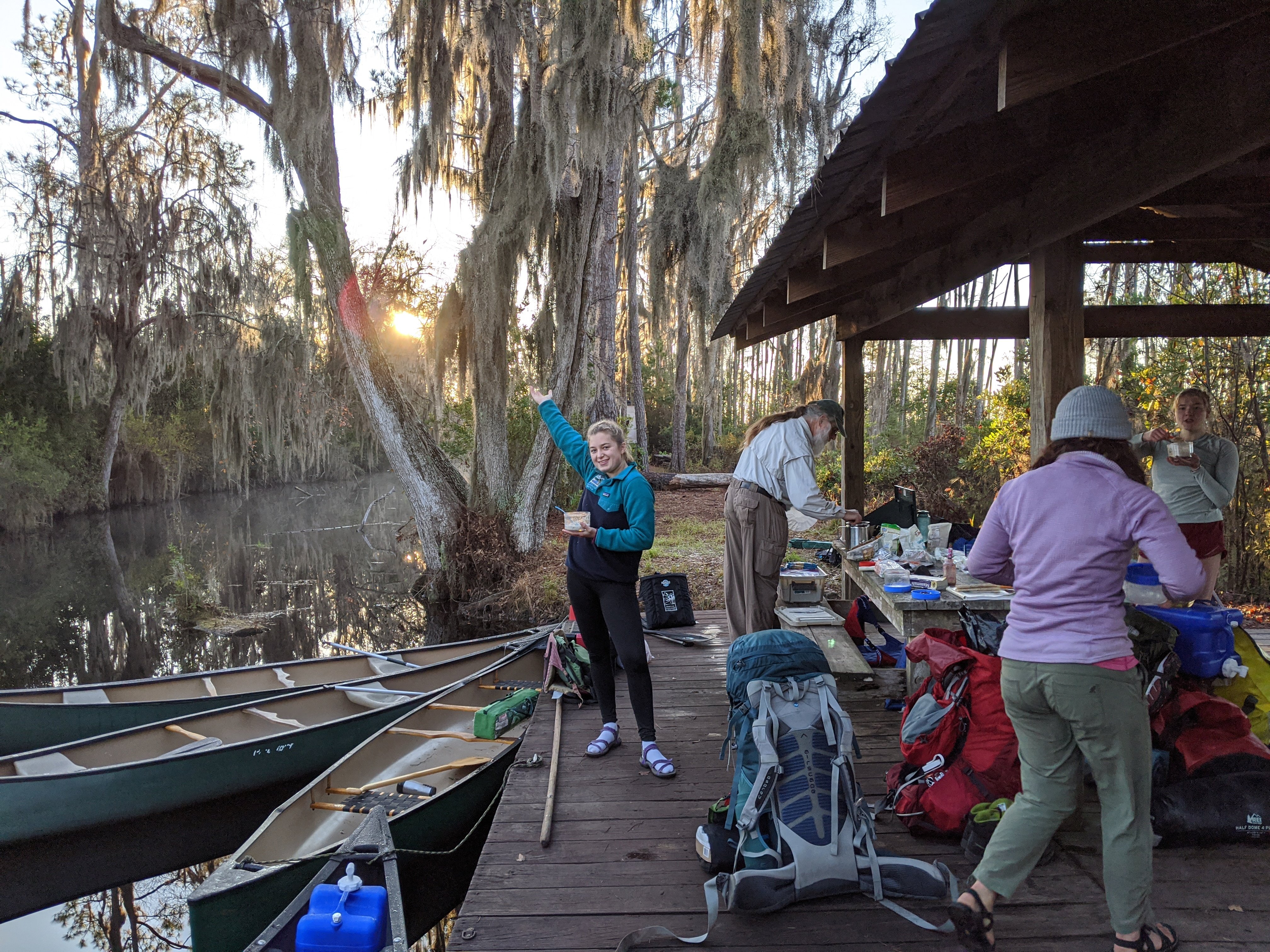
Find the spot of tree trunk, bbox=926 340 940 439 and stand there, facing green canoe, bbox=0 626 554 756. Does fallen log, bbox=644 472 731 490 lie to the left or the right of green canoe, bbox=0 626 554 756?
right

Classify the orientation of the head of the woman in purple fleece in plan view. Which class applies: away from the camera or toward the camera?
away from the camera

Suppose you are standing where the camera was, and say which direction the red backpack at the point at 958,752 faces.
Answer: facing the viewer and to the left of the viewer

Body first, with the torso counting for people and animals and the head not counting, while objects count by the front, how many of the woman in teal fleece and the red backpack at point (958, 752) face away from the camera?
0

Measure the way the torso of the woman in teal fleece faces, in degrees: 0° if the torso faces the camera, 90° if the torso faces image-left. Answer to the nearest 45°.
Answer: approximately 45°

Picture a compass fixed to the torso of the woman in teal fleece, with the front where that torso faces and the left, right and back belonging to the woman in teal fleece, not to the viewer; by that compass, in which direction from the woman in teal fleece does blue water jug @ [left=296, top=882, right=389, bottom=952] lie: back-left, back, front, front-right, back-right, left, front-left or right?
front

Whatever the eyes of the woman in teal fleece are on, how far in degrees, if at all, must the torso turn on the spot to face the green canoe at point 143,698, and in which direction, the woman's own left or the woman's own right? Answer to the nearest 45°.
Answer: approximately 90° to the woman's own right
